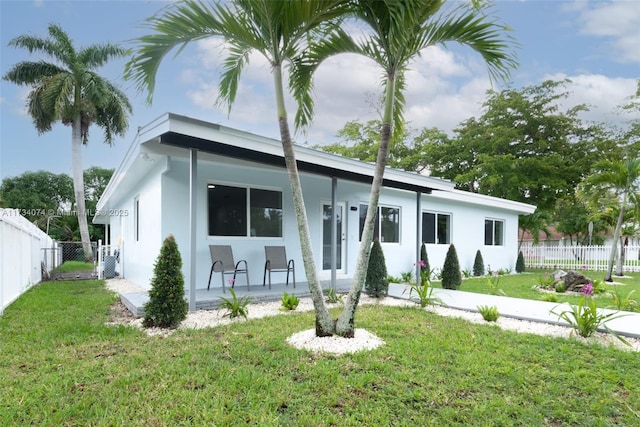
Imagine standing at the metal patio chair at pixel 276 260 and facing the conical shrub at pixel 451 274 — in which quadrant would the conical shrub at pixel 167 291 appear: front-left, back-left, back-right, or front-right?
back-right

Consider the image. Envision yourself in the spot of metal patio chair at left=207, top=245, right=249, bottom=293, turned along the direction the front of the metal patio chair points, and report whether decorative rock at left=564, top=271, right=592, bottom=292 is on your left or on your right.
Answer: on your left

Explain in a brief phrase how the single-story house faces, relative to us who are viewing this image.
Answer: facing the viewer and to the right of the viewer

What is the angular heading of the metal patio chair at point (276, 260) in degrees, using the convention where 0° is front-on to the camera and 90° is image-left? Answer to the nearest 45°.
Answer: approximately 315°

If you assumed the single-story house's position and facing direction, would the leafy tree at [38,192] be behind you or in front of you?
behind

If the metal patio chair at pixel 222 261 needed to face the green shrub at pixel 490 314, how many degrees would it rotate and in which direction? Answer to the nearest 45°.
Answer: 0° — it already faces it

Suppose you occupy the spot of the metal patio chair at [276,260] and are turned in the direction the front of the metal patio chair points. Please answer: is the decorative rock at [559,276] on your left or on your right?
on your left

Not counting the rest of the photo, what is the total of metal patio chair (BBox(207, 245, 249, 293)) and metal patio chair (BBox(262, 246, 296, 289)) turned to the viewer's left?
0

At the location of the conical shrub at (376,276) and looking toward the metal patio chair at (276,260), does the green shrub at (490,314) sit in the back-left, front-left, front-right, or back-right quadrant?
back-left

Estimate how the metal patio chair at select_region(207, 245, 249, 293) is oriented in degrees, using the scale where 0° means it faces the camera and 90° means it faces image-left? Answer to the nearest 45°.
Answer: approximately 315°

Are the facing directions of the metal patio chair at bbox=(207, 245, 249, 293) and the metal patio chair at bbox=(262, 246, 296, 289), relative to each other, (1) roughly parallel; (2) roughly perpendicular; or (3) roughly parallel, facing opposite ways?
roughly parallel

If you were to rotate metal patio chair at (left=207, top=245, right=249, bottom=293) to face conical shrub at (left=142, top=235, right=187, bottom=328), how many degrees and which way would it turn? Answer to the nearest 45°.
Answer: approximately 45° to its right
